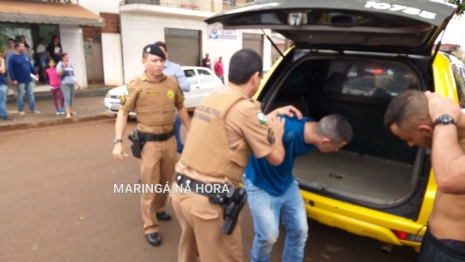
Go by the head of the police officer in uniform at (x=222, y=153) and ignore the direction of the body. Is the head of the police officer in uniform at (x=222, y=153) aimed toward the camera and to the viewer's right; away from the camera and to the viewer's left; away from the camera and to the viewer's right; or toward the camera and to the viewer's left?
away from the camera and to the viewer's right

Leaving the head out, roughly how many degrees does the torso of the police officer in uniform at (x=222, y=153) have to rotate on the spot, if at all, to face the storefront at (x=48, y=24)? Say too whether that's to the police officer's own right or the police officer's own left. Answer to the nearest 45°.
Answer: approximately 90° to the police officer's own left

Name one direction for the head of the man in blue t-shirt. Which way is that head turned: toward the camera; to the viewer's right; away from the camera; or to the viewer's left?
to the viewer's right

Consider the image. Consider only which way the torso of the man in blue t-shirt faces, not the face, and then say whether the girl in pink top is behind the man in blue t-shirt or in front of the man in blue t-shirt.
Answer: behind

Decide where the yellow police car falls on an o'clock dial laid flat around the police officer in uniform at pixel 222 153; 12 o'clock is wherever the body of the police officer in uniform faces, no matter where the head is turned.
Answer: The yellow police car is roughly at 12 o'clock from the police officer in uniform.

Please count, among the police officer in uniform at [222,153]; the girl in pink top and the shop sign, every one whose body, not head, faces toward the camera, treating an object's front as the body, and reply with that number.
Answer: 2

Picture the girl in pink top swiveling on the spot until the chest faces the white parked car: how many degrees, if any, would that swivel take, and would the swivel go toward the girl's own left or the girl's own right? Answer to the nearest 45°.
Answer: approximately 90° to the girl's own left

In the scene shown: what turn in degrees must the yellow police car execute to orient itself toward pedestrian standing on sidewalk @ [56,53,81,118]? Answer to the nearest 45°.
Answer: approximately 90° to its left

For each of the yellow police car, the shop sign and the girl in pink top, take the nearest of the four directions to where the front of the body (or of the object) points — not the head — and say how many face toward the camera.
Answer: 2

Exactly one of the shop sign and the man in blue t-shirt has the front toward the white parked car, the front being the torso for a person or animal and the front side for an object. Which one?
the shop sign

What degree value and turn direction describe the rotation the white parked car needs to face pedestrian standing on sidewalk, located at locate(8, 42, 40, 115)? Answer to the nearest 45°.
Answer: approximately 45° to its right

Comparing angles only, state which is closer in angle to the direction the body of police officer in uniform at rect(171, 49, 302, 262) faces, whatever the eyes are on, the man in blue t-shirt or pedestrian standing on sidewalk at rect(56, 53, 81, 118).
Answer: the man in blue t-shirt

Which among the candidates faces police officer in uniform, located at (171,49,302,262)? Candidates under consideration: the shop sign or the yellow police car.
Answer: the shop sign
